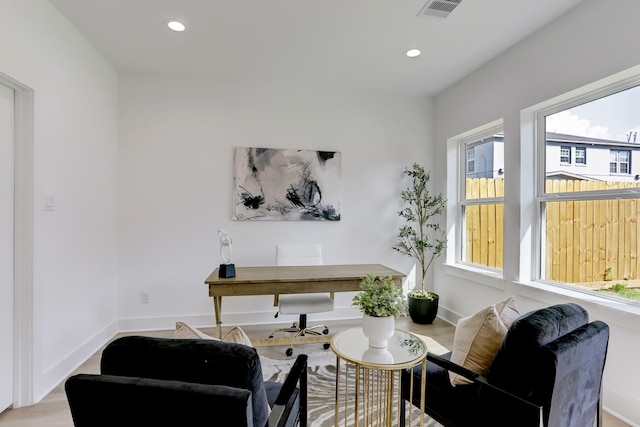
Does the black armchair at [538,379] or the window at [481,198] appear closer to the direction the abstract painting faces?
the black armchair

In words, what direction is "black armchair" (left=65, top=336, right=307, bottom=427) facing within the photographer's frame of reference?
facing away from the viewer and to the right of the viewer

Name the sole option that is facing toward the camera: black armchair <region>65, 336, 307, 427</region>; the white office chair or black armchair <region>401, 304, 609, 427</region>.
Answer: the white office chair

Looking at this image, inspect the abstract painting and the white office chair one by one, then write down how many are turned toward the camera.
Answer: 2

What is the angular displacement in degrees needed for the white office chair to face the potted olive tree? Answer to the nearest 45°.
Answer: approximately 135° to its left

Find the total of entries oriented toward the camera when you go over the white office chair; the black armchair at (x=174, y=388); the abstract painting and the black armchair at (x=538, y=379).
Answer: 2

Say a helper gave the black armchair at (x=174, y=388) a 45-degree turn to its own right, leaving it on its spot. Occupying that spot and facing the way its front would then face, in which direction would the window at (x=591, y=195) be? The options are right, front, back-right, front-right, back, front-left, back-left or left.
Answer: front

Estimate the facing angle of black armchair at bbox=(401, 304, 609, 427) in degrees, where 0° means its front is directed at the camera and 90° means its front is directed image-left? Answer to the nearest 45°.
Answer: approximately 135°

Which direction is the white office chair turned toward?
toward the camera

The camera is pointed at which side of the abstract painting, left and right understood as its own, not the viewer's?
front

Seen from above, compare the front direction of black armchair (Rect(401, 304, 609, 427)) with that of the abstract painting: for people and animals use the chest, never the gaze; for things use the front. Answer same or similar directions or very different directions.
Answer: very different directions

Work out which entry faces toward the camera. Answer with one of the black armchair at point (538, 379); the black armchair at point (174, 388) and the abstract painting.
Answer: the abstract painting

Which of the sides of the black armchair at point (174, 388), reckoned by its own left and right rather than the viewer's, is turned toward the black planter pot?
front

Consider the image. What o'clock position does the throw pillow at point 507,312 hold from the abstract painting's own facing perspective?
The throw pillow is roughly at 11 o'clock from the abstract painting.

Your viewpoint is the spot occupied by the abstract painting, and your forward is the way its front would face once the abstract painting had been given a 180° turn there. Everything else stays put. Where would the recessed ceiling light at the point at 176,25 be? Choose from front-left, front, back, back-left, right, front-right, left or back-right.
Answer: back-left

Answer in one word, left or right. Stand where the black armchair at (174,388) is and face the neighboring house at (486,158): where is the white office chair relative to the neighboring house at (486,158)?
left
